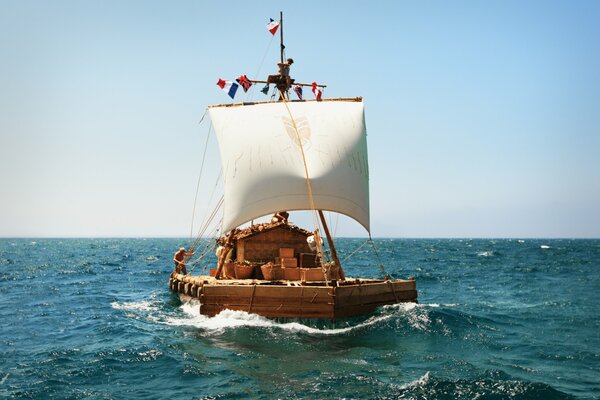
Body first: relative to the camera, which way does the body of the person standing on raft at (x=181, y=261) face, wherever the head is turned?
to the viewer's right

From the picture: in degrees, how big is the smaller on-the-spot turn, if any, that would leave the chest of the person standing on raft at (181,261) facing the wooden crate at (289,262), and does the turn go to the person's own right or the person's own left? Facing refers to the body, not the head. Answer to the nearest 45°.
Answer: approximately 45° to the person's own right
